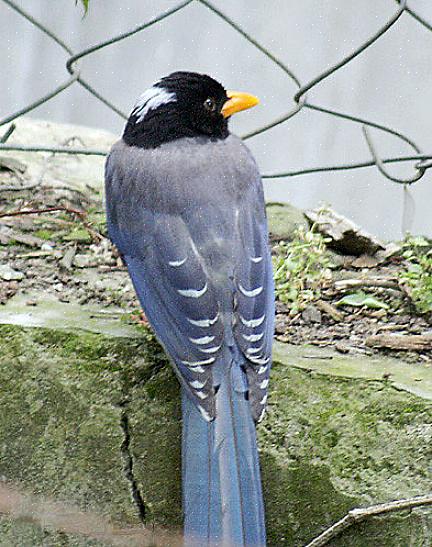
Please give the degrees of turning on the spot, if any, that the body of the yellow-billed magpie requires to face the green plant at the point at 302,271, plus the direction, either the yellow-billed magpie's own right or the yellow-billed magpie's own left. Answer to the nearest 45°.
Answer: approximately 45° to the yellow-billed magpie's own right

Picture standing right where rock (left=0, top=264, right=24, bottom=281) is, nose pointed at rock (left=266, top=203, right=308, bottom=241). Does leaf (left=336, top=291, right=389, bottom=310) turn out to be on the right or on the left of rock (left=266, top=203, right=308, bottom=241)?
right

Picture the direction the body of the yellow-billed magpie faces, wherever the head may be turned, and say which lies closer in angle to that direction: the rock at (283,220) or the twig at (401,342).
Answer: the rock

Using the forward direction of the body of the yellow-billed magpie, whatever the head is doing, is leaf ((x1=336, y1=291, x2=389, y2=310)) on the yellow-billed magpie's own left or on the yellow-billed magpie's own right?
on the yellow-billed magpie's own right

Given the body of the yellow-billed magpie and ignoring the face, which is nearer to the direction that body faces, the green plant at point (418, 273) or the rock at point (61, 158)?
the rock

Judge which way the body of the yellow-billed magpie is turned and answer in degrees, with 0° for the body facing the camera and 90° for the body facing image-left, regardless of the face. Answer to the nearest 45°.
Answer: approximately 180°

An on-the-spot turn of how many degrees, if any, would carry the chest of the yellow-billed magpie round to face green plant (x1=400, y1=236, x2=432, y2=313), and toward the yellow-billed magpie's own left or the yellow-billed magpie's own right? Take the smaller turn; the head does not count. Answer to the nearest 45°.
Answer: approximately 45° to the yellow-billed magpie's own right
